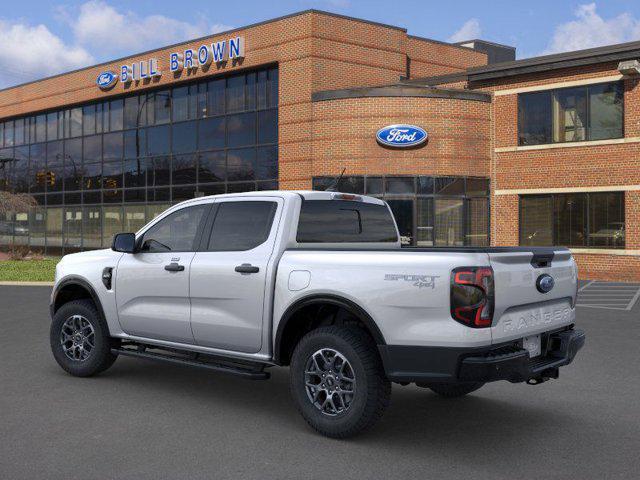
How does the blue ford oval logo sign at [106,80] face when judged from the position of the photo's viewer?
facing the viewer and to the left of the viewer

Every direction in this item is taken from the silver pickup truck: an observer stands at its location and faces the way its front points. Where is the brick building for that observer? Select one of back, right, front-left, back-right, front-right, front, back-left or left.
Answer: front-right

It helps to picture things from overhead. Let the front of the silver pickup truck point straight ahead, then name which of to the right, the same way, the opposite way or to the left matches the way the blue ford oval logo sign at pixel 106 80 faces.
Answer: to the left

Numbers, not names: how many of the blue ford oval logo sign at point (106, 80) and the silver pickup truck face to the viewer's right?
0

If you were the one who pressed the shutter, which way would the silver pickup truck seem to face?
facing away from the viewer and to the left of the viewer

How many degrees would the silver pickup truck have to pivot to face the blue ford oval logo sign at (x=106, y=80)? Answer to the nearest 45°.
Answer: approximately 45° to its right
